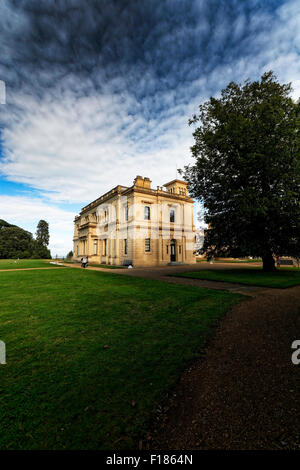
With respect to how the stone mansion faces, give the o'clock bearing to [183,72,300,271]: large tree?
The large tree is roughly at 10 o'clock from the stone mansion.
